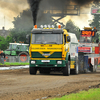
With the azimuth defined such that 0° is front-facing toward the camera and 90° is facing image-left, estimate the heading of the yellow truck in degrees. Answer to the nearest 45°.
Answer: approximately 0°

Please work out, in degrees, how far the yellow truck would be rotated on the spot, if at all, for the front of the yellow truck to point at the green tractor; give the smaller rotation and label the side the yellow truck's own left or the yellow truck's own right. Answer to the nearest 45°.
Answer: approximately 180°

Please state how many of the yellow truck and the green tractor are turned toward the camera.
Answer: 1

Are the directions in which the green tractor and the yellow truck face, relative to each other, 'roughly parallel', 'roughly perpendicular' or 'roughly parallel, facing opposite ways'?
roughly perpendicular
